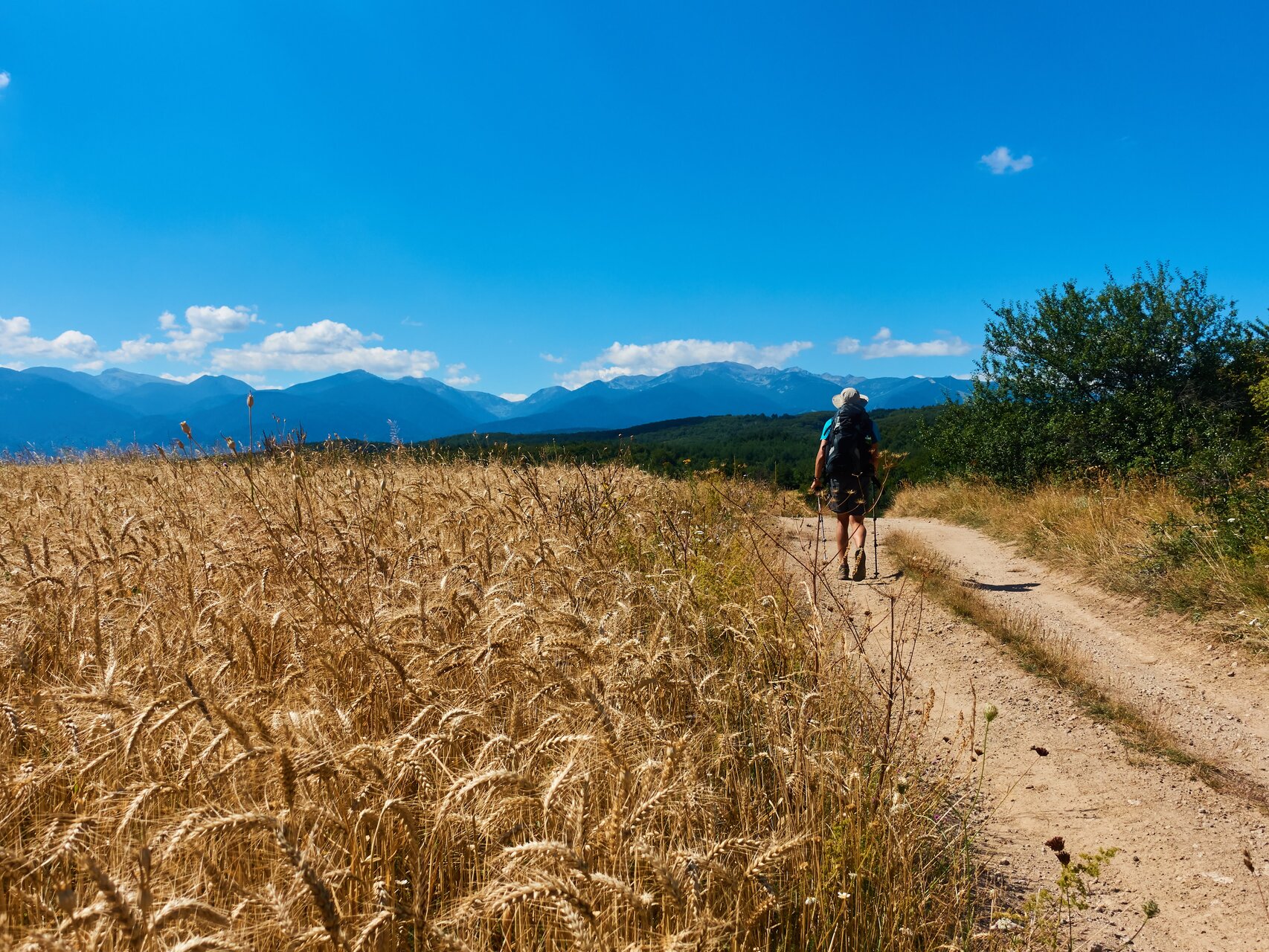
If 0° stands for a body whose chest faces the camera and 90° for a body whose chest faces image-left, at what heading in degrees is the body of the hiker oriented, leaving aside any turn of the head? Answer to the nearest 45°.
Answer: approximately 180°

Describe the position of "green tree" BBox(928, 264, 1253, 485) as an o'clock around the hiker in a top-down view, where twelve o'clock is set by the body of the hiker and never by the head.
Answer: The green tree is roughly at 1 o'clock from the hiker.
